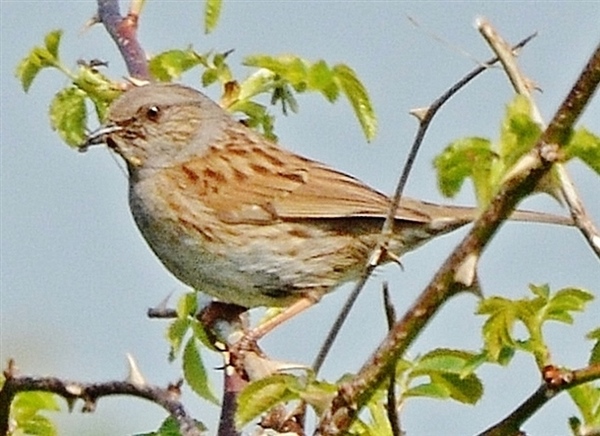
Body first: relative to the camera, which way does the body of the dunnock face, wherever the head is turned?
to the viewer's left

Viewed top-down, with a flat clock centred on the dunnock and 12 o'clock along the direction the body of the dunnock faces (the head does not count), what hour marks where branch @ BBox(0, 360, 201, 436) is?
The branch is roughly at 12 o'clock from the dunnock.

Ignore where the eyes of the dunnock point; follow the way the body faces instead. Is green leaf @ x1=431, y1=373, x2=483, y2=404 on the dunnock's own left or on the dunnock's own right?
on the dunnock's own left

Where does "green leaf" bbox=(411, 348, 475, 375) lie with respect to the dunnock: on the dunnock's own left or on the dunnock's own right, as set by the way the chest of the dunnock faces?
on the dunnock's own left

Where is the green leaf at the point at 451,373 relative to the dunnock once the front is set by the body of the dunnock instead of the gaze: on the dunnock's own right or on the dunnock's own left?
on the dunnock's own left
